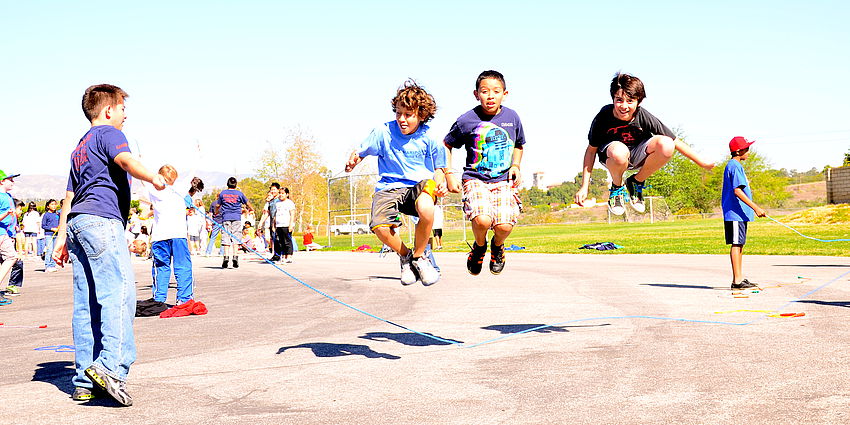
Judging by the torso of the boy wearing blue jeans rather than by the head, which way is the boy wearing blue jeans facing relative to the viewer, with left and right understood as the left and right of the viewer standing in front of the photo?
facing away from the viewer and to the right of the viewer

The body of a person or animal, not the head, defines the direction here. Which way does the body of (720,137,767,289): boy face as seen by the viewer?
to the viewer's right

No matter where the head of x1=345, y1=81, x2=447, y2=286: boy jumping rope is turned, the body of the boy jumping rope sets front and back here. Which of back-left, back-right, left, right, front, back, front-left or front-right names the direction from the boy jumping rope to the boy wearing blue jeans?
front-right

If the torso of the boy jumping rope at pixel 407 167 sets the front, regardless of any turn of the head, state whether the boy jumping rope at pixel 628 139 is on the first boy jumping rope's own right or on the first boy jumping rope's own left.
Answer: on the first boy jumping rope's own left

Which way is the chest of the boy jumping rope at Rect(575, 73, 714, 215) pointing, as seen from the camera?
toward the camera

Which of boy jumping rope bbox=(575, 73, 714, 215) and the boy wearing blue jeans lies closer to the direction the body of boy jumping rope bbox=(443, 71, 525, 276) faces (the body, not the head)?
the boy wearing blue jeans

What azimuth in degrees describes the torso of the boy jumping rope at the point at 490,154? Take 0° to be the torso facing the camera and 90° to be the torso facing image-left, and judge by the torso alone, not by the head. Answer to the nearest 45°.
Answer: approximately 0°

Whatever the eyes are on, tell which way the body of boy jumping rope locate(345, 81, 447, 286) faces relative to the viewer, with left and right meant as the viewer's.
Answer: facing the viewer

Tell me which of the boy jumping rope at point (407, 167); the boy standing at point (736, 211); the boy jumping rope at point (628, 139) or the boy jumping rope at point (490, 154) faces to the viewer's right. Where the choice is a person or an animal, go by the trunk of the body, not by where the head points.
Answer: the boy standing at point (736, 211)

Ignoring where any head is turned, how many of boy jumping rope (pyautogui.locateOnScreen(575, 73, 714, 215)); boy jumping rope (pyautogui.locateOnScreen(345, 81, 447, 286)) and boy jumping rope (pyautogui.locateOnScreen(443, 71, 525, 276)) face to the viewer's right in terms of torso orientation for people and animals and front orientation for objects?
0

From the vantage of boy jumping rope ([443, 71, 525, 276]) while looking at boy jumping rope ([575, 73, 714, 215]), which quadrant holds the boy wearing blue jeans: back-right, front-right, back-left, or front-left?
back-right
